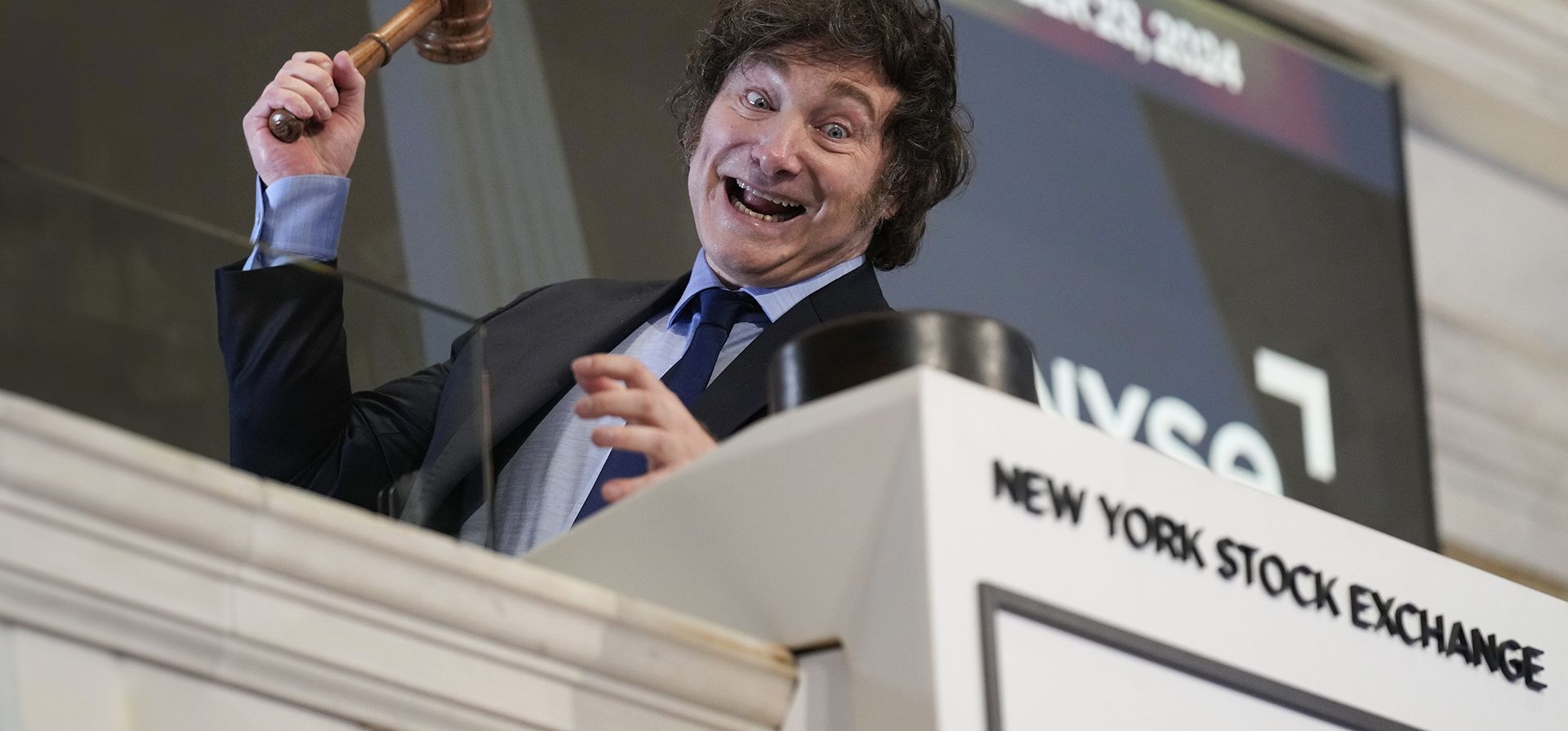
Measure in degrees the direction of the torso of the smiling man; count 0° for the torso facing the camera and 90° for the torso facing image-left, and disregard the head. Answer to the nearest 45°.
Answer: approximately 0°

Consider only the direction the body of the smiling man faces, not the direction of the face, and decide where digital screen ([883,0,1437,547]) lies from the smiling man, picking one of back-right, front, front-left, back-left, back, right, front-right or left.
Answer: back-left
